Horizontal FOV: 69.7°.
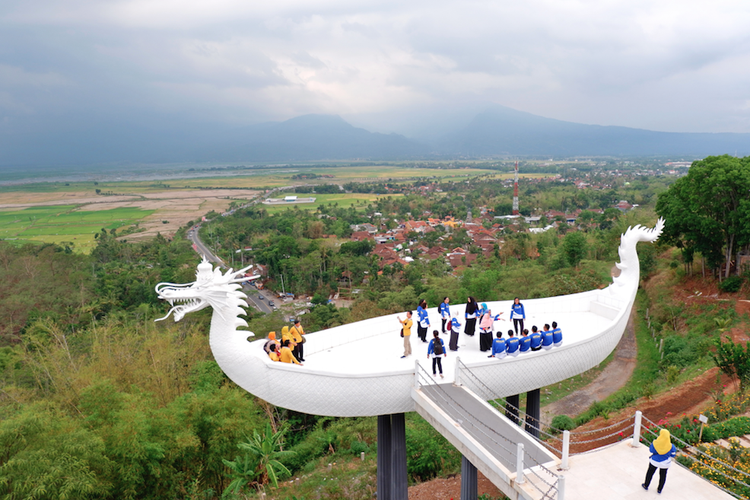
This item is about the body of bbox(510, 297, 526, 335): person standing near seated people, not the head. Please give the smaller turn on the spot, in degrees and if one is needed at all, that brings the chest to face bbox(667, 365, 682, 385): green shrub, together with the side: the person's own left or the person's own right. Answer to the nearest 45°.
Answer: approximately 135° to the person's own left

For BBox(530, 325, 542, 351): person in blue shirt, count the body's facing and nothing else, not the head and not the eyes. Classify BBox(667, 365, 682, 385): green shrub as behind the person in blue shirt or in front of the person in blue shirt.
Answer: in front
